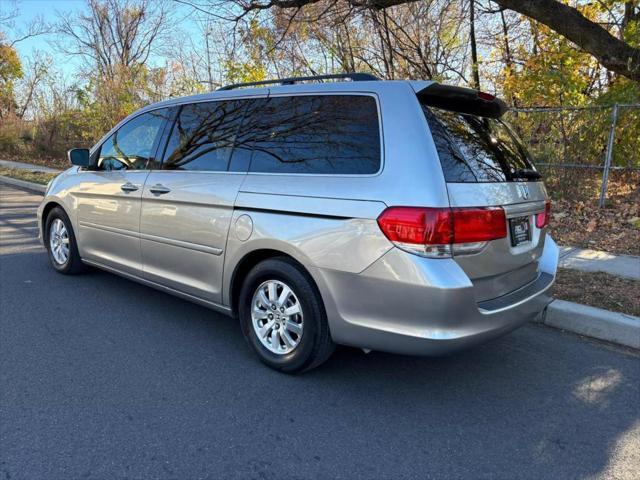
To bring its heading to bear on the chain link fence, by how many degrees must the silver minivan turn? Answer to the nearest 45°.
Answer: approximately 90° to its right

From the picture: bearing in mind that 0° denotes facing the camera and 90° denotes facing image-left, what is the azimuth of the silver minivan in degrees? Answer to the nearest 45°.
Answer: approximately 135°
